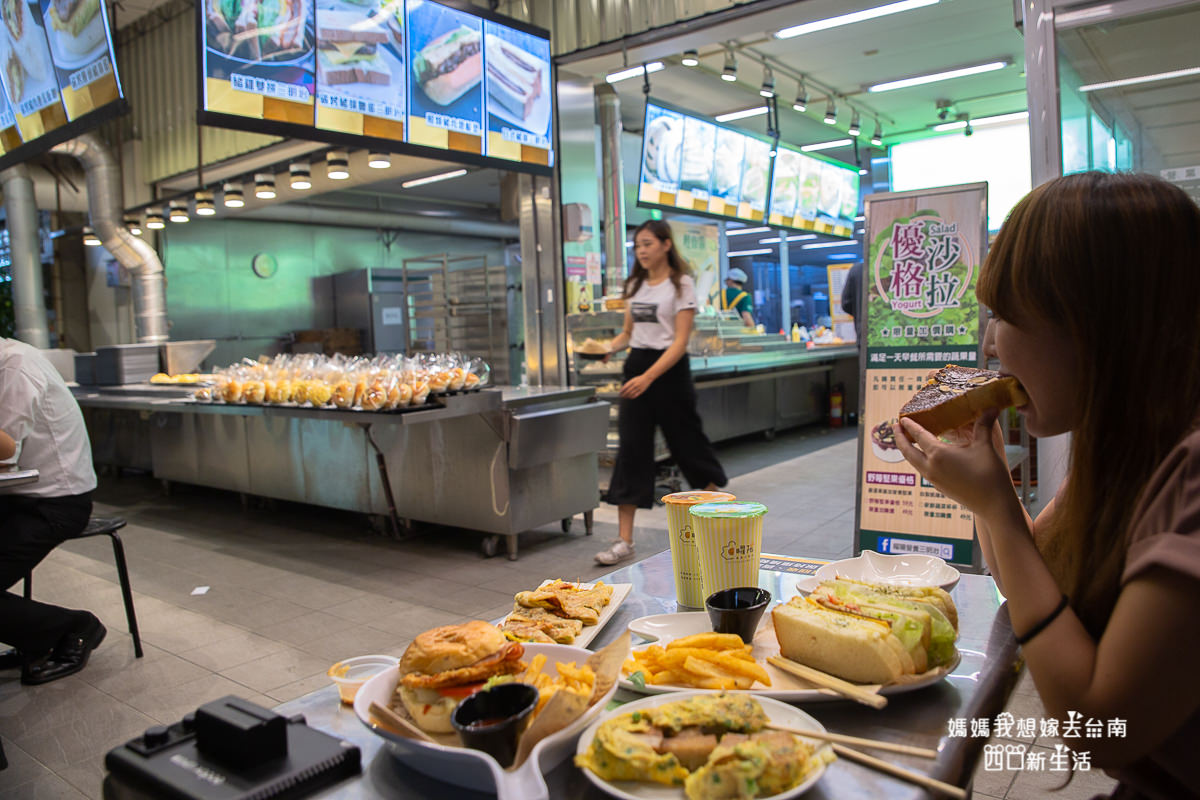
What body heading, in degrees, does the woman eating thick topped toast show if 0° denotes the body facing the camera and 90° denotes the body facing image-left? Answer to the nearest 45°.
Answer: approximately 90°

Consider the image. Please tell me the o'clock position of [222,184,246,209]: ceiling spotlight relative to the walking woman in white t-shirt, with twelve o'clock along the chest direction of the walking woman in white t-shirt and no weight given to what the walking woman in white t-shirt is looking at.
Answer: The ceiling spotlight is roughly at 3 o'clock from the walking woman in white t-shirt.

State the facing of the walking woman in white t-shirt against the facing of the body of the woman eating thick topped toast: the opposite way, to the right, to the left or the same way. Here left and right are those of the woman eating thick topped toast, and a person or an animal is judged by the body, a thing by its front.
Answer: to the left

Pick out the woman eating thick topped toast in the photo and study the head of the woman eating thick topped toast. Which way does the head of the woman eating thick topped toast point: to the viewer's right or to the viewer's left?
to the viewer's left

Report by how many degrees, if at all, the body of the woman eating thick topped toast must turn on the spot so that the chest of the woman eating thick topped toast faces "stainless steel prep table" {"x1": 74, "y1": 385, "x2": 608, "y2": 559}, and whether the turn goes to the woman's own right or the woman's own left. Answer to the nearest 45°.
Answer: approximately 45° to the woman's own right

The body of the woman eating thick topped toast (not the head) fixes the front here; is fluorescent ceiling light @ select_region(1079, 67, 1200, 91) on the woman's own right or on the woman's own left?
on the woman's own right

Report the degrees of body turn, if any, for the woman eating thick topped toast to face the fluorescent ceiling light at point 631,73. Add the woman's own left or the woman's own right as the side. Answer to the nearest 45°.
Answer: approximately 45° to the woman's own right

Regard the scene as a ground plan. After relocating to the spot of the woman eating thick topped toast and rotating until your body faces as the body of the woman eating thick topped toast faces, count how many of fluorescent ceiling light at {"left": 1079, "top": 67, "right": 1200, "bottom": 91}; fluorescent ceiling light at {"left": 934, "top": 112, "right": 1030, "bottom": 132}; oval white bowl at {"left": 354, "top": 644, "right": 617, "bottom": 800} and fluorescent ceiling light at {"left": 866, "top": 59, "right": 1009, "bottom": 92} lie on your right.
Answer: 3
